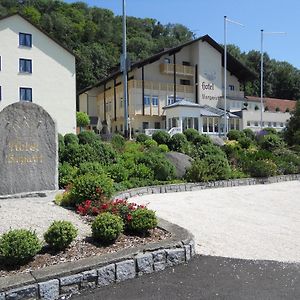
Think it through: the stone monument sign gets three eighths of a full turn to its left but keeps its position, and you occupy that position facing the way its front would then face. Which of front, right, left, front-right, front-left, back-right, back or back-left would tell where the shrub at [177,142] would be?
front

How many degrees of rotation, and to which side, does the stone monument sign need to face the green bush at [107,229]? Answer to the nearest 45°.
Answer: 0° — it already faces it

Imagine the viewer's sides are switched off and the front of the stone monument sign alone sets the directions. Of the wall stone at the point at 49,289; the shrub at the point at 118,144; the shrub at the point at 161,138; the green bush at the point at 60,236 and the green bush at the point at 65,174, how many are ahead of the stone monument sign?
2

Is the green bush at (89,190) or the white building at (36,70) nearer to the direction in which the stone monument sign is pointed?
the green bush

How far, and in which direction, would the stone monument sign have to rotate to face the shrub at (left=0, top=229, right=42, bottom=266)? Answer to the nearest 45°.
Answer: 0° — it already faces it

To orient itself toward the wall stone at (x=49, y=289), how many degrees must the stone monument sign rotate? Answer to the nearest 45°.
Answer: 0° — it already faces it

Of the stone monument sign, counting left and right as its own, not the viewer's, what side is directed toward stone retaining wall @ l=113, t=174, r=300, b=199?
left

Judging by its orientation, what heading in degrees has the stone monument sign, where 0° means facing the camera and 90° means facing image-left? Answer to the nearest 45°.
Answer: approximately 0°

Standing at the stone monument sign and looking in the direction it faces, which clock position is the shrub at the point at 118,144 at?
The shrub is roughly at 7 o'clock from the stone monument sign.
